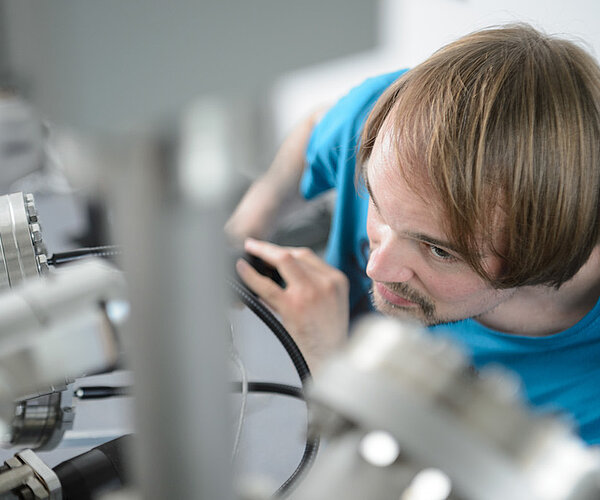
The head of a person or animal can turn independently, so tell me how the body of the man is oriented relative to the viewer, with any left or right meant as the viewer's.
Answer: facing the viewer and to the left of the viewer

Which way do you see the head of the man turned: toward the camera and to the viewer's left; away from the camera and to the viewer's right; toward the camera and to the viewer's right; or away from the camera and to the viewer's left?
toward the camera and to the viewer's left

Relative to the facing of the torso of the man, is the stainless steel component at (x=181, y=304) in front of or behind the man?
in front

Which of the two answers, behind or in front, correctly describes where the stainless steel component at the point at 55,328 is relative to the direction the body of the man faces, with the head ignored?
in front
